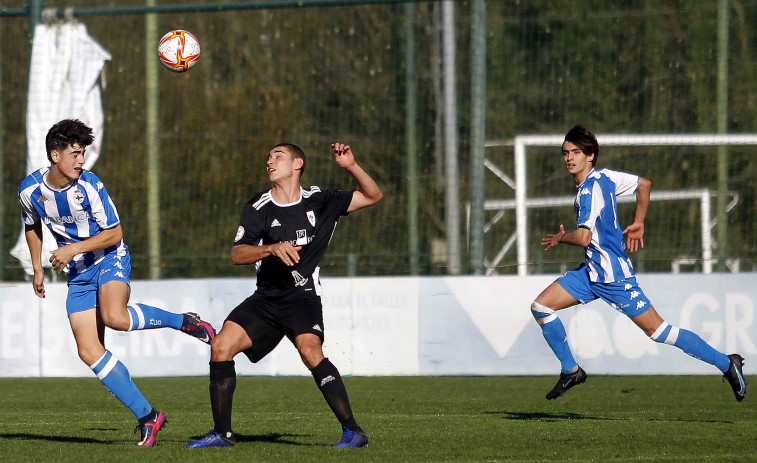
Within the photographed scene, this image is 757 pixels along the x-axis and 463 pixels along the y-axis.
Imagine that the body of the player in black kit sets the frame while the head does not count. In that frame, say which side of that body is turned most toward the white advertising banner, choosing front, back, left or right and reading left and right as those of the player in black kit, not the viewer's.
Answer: back

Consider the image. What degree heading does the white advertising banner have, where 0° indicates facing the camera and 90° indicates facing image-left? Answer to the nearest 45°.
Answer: approximately 0°

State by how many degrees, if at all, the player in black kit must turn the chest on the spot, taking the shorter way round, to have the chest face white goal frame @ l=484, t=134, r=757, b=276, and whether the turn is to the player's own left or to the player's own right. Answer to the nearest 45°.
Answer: approximately 135° to the player's own left

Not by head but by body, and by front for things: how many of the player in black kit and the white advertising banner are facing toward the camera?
2

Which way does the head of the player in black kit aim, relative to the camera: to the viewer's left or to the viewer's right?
to the viewer's left

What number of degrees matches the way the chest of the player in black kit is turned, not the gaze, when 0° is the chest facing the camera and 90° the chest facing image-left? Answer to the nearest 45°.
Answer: approximately 0°
